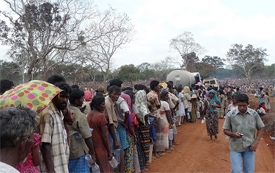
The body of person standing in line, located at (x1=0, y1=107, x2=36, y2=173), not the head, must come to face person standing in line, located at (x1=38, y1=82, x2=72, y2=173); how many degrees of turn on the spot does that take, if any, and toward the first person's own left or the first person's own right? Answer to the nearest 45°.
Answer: approximately 45° to the first person's own left

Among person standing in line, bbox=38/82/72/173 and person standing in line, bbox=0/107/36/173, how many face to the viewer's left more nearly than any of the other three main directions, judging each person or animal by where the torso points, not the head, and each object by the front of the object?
0

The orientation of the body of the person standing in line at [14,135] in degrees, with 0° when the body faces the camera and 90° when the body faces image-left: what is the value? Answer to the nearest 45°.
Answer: approximately 225°

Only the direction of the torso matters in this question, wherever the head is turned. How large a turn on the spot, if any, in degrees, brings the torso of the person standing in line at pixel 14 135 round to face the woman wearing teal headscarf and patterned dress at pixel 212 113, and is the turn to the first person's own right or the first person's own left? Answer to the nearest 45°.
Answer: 0° — they already face them

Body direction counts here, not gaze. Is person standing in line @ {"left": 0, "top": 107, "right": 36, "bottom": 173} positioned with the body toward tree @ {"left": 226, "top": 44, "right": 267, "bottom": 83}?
yes

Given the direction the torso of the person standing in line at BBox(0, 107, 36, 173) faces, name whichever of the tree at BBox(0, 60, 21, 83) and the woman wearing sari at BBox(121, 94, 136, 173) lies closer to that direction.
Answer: the woman wearing sari

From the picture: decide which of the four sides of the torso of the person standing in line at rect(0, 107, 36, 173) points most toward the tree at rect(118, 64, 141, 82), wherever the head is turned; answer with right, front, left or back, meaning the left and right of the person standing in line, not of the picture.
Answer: front

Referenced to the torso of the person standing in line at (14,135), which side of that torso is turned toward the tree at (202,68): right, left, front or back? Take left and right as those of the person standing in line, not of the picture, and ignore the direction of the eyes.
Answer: front
